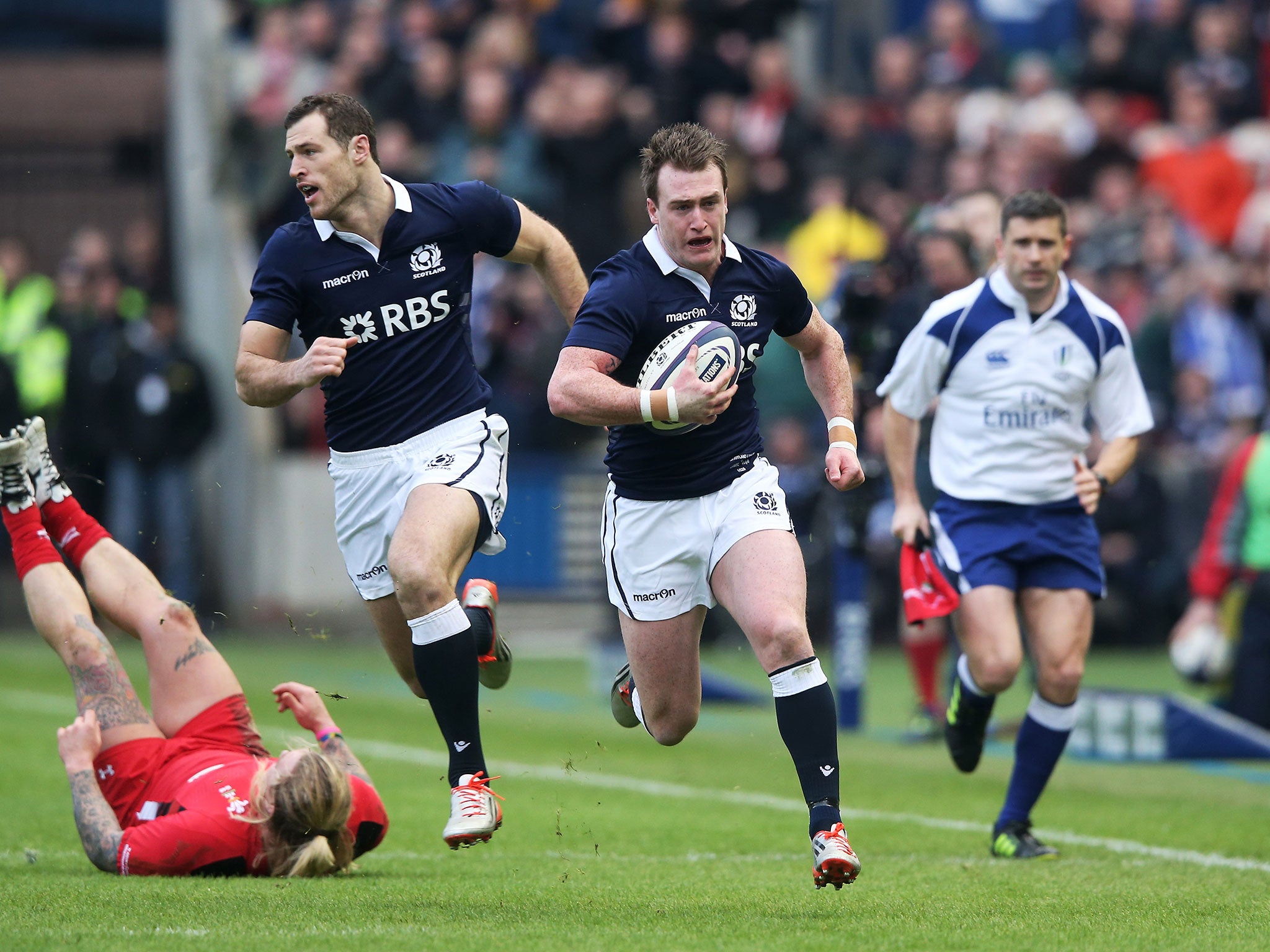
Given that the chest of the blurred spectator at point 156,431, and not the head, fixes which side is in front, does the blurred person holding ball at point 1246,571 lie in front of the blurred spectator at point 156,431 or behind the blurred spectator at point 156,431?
in front

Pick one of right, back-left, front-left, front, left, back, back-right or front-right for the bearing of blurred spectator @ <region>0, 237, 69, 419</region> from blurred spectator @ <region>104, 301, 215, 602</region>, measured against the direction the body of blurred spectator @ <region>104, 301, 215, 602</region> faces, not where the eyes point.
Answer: back-right

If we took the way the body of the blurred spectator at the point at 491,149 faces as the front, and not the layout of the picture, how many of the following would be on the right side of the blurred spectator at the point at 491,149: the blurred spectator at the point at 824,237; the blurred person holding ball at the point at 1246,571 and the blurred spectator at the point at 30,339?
1

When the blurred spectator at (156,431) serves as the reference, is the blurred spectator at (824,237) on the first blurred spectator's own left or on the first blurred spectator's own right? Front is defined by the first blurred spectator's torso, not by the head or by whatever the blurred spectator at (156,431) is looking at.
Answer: on the first blurred spectator's own left

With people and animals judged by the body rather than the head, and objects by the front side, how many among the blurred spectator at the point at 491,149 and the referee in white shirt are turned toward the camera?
2

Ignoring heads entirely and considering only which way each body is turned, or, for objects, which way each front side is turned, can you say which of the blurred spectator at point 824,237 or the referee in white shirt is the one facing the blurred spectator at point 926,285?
the blurred spectator at point 824,237

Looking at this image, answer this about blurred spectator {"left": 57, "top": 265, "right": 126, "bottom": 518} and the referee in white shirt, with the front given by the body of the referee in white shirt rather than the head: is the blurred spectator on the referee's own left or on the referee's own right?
on the referee's own right

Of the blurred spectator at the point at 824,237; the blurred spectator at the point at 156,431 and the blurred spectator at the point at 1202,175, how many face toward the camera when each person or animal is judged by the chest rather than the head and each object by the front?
3

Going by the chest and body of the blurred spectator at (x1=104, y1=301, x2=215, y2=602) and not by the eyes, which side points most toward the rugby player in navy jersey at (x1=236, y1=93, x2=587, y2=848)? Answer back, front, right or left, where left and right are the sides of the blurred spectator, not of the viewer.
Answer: front
